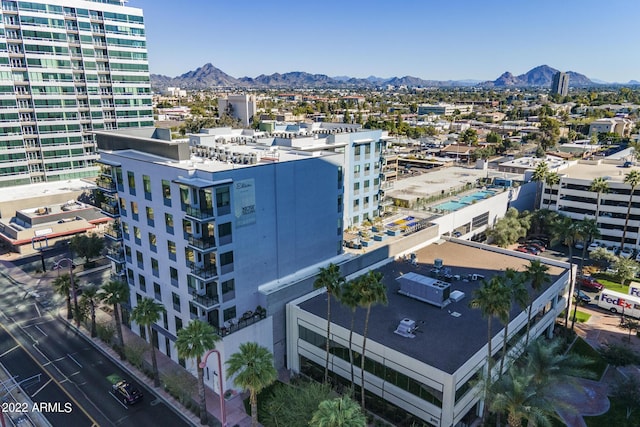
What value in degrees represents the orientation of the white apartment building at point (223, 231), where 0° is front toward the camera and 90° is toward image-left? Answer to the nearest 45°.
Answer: approximately 45°

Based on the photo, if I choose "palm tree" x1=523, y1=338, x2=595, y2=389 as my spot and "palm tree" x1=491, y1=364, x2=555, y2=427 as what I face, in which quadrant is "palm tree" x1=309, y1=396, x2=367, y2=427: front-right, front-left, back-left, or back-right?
front-right

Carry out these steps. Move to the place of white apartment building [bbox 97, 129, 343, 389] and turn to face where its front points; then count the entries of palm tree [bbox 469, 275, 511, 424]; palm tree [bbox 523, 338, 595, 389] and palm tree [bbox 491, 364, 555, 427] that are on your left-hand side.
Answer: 3

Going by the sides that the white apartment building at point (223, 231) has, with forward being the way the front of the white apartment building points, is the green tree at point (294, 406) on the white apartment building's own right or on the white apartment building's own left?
on the white apartment building's own left

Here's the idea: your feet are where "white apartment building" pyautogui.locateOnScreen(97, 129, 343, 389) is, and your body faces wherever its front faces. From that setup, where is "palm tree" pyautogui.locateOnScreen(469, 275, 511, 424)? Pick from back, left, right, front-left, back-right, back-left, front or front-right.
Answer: left

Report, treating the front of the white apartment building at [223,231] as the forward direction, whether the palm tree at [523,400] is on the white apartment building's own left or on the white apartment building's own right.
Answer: on the white apartment building's own left

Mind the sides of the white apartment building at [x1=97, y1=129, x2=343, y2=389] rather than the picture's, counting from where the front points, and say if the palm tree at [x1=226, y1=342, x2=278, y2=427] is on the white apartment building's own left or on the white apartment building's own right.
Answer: on the white apartment building's own left

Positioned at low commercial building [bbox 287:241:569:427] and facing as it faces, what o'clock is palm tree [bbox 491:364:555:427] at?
The palm tree is roughly at 9 o'clock from the low commercial building.

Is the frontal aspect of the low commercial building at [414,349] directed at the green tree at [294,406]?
yes

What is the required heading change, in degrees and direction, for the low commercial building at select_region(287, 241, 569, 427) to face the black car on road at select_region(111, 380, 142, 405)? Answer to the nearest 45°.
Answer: approximately 45° to its right

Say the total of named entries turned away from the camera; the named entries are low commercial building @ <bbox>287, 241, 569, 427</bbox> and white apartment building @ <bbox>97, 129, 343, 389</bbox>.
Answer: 0

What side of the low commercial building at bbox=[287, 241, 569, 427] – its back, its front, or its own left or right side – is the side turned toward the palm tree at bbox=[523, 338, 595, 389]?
left

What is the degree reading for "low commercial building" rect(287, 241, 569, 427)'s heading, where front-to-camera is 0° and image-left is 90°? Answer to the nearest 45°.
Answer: approximately 45°
